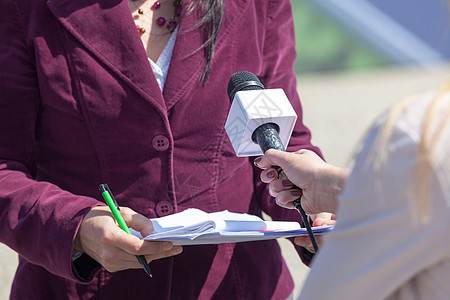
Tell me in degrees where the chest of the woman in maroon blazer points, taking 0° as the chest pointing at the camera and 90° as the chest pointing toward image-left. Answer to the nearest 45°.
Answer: approximately 0°

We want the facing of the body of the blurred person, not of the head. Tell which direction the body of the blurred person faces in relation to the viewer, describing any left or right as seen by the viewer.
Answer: facing away from the viewer and to the left of the viewer

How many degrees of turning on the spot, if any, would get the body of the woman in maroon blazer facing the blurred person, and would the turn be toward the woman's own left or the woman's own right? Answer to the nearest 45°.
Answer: approximately 45° to the woman's own left

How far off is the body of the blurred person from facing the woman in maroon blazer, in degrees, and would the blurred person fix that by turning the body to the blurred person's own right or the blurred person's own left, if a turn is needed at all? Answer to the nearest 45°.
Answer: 0° — they already face them

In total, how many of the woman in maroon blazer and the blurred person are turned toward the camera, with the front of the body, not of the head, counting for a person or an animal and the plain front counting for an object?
1

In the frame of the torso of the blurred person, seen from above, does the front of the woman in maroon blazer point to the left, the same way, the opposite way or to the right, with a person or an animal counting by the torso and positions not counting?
the opposite way
